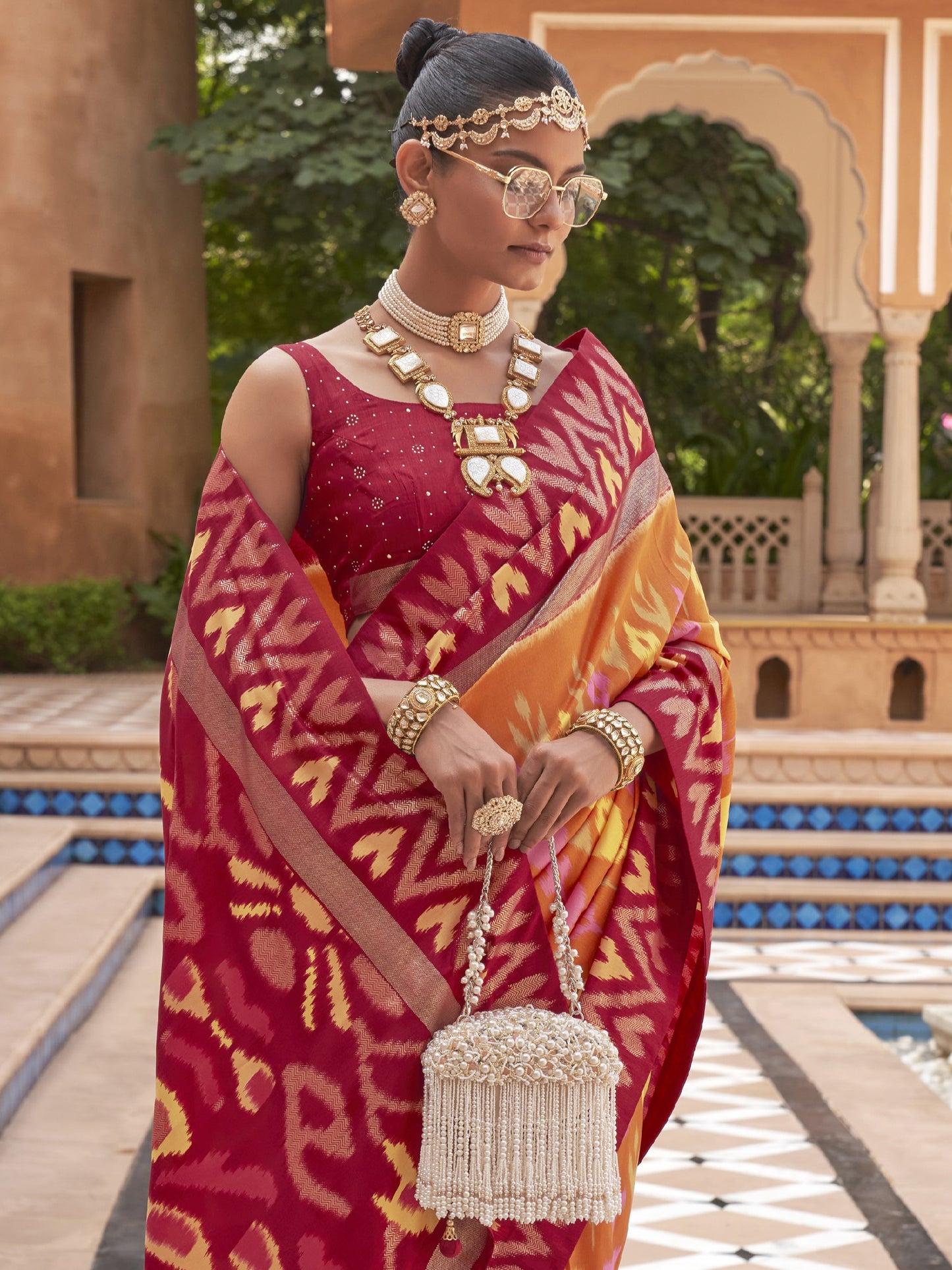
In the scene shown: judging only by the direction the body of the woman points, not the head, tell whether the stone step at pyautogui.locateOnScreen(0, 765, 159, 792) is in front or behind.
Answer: behind

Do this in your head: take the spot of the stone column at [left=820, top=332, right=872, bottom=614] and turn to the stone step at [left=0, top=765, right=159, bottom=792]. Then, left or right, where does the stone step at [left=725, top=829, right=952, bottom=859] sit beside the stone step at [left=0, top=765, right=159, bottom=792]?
left

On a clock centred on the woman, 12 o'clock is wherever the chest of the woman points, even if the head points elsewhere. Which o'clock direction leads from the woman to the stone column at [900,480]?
The stone column is roughly at 8 o'clock from the woman.

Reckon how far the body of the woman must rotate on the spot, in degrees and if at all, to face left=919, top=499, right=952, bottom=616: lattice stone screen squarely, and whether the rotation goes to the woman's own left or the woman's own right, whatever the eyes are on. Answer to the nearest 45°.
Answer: approximately 135° to the woman's own left

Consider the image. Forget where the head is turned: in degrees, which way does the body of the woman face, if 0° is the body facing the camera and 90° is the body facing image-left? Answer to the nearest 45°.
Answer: approximately 315°

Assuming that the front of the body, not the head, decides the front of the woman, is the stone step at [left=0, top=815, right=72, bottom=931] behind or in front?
behind

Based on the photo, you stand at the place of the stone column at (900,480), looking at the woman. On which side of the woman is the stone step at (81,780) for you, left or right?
right

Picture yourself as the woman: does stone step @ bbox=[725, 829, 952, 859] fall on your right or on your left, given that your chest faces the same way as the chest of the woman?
on your left

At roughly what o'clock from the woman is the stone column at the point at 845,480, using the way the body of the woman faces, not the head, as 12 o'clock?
The stone column is roughly at 8 o'clock from the woman.
